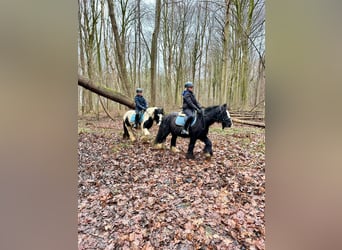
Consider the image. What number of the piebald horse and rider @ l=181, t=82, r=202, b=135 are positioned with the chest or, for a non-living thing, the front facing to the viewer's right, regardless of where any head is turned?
2

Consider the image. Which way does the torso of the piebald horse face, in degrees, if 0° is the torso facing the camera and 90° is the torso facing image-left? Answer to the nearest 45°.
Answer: approximately 270°

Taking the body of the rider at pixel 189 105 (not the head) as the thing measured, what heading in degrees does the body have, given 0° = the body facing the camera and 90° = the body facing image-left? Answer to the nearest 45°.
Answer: approximately 270°

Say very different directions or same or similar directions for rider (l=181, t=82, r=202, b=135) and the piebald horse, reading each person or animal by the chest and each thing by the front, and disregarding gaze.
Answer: same or similar directions
